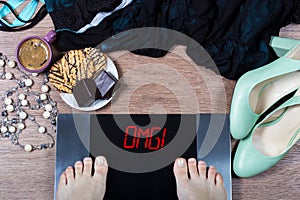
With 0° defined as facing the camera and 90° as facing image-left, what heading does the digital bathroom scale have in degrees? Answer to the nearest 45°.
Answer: approximately 0°

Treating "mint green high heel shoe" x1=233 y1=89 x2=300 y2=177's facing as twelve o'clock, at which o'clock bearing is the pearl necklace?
The pearl necklace is roughly at 1 o'clock from the mint green high heel shoe.
